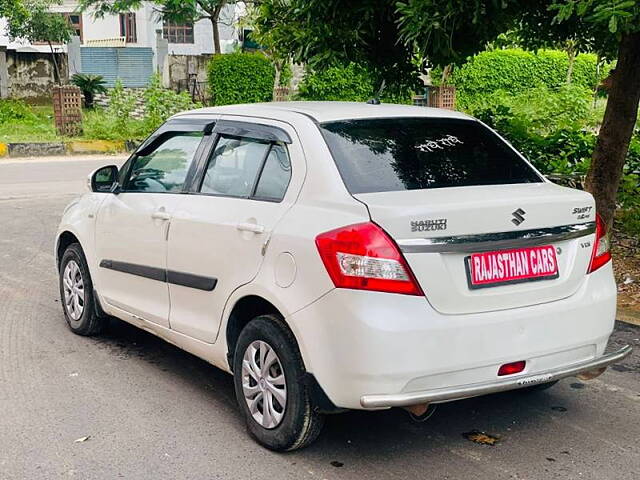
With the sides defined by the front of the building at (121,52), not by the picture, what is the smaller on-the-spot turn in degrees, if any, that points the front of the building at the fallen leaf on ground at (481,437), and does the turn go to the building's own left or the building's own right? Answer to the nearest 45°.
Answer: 0° — it already faces it

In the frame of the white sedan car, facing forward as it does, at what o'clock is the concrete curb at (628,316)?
The concrete curb is roughly at 3 o'clock from the white sedan car.

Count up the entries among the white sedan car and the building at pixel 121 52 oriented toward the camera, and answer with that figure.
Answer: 1

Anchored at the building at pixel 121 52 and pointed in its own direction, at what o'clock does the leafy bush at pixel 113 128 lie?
The leafy bush is roughly at 12 o'clock from the building.

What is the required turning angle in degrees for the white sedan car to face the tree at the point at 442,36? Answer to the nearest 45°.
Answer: approximately 45° to its right

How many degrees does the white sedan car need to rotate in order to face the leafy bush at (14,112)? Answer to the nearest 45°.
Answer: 0° — it already faces it

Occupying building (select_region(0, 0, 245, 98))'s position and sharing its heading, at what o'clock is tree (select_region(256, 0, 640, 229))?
The tree is roughly at 12 o'clock from the building.

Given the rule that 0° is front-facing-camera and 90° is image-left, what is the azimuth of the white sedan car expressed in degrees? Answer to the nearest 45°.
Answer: approximately 135°
